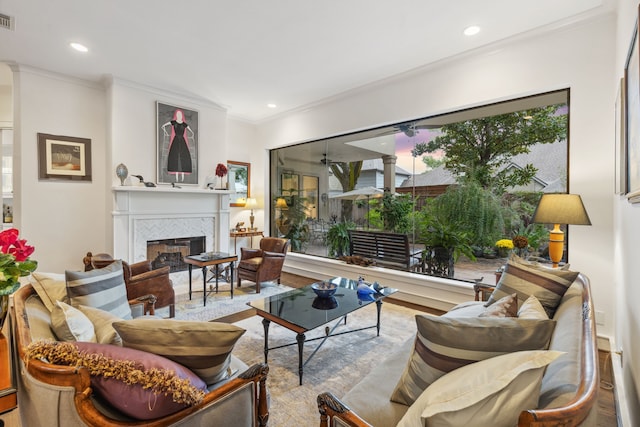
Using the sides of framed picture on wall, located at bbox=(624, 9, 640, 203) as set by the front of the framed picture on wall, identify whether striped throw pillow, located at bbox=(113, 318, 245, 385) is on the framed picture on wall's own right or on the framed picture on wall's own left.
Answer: on the framed picture on wall's own left

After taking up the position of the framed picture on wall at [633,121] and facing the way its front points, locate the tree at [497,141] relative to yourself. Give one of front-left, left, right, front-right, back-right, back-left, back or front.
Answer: front-right

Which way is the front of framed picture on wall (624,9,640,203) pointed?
to the viewer's left

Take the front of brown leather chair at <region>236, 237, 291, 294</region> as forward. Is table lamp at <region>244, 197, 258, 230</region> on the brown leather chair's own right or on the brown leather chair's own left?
on the brown leather chair's own right

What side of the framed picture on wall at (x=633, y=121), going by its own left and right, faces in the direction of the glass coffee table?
front

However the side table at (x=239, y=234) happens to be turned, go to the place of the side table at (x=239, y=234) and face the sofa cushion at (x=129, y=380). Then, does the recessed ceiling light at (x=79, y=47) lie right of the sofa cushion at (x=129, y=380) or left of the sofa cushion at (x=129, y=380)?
right

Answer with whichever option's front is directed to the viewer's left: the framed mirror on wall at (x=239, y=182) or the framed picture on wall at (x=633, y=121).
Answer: the framed picture on wall at (x=633, y=121)

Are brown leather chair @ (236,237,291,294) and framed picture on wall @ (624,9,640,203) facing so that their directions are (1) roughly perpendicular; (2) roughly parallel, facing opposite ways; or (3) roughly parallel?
roughly perpendicular

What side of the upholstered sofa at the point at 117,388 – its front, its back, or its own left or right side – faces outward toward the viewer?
right
